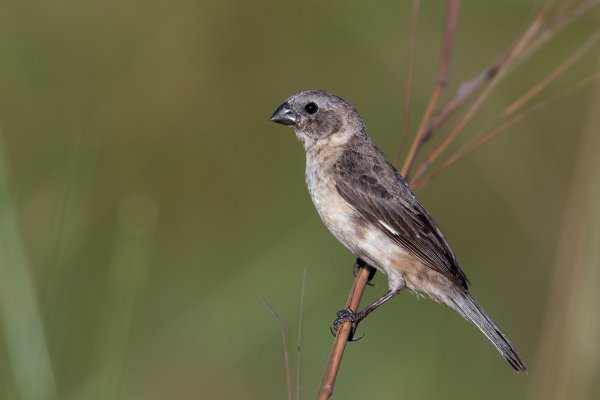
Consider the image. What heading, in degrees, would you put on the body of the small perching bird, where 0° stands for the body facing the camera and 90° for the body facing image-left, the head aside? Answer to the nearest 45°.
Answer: approximately 90°
